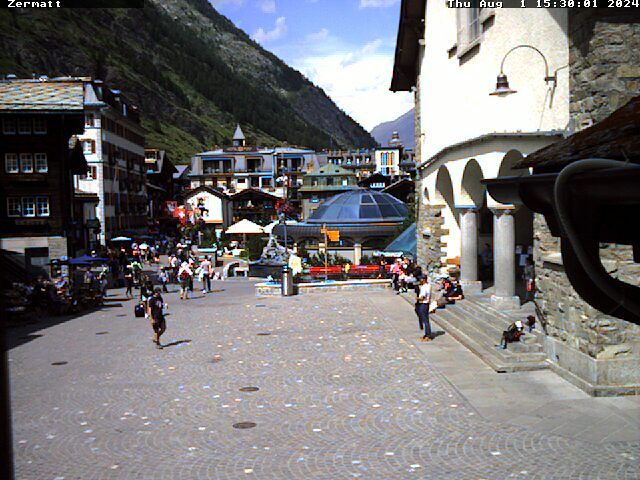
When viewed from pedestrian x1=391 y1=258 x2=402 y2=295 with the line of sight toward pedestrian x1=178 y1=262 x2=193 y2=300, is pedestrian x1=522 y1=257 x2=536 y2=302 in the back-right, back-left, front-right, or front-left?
back-left

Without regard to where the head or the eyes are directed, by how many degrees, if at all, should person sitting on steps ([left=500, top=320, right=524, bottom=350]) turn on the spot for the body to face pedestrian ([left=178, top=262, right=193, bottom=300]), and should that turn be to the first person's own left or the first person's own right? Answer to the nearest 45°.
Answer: approximately 45° to the first person's own right

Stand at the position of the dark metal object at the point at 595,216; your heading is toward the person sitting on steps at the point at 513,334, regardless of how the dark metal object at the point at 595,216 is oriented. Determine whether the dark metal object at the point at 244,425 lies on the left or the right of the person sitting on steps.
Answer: left

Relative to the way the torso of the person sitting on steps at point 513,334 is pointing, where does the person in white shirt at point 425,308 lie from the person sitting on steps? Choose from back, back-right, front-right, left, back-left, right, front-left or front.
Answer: front-right

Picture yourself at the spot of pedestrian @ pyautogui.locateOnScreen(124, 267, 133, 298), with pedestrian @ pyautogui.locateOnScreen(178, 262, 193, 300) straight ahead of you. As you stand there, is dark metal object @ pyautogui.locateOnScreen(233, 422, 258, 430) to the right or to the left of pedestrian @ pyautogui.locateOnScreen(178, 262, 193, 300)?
right

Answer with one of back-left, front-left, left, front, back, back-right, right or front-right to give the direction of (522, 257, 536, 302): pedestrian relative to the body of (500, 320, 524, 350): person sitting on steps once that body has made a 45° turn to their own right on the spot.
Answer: front-right

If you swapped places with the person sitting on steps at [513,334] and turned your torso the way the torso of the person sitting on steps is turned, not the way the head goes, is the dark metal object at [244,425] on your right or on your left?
on your left

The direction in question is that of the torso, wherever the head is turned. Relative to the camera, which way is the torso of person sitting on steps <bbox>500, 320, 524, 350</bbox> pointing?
to the viewer's left

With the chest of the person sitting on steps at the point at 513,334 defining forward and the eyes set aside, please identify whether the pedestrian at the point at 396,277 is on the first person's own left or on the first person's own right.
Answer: on the first person's own right

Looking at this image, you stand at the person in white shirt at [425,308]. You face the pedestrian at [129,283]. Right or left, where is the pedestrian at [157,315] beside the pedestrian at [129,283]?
left

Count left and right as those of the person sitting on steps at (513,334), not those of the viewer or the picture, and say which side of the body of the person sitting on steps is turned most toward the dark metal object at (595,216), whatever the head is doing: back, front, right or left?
left

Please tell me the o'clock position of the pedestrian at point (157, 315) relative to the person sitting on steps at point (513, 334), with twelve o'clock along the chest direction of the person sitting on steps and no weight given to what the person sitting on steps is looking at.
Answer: The pedestrian is roughly at 12 o'clock from the person sitting on steps.

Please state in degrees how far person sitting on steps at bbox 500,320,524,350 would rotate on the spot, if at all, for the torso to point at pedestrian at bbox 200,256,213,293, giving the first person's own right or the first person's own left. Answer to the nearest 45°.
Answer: approximately 45° to the first person's own right
